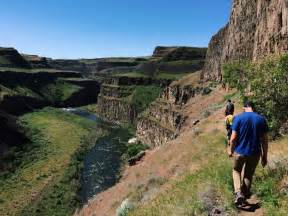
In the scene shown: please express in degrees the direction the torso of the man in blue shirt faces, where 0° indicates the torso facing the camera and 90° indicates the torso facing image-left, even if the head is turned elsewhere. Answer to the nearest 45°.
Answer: approximately 180°

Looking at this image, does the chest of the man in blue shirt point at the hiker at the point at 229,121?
yes

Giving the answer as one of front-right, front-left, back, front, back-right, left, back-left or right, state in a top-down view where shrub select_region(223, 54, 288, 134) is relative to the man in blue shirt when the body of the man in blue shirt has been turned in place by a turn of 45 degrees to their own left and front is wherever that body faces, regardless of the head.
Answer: front-right
